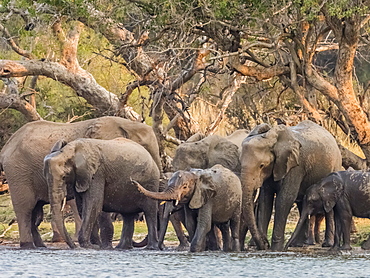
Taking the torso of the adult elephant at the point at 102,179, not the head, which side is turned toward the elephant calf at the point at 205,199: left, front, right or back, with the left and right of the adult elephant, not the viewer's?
back

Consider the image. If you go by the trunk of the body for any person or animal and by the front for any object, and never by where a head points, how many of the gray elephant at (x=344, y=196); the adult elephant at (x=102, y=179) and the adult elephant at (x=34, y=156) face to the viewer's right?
1

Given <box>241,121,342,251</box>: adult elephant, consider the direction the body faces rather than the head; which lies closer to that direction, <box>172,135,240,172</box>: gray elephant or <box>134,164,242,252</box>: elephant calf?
the elephant calf

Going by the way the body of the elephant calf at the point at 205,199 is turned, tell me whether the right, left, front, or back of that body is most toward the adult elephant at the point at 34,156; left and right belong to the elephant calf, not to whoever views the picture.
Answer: right

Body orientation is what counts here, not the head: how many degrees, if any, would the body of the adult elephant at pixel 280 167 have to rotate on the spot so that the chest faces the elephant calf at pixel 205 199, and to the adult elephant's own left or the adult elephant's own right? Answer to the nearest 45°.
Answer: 0° — it already faces it

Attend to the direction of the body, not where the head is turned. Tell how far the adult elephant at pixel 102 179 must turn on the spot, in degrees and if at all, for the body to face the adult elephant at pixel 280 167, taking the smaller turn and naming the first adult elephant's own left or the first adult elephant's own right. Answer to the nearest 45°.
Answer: approximately 135° to the first adult elephant's own left

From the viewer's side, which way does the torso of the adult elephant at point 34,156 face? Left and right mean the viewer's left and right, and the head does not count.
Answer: facing to the right of the viewer

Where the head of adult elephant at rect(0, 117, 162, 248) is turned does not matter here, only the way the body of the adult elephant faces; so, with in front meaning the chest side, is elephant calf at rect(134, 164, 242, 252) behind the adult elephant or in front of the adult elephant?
in front

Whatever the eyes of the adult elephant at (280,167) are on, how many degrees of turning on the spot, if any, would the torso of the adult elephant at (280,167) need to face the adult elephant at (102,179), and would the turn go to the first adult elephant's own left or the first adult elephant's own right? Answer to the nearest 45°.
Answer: approximately 45° to the first adult elephant's own right

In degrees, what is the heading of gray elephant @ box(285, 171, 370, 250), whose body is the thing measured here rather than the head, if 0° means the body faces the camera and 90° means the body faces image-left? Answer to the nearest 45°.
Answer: approximately 90°

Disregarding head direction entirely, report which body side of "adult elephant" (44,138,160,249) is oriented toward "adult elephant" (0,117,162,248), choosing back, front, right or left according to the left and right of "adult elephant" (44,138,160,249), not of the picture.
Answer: right

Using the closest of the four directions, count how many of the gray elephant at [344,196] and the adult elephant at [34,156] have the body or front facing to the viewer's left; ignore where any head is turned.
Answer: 1

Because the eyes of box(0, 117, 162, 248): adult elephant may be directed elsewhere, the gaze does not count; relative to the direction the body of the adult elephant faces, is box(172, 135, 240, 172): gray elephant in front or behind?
in front

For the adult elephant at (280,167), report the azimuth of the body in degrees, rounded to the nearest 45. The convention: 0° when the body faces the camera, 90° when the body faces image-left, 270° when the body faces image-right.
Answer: approximately 45°

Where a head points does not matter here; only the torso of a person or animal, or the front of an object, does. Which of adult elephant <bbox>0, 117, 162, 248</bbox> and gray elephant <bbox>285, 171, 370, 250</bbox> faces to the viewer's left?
the gray elephant
